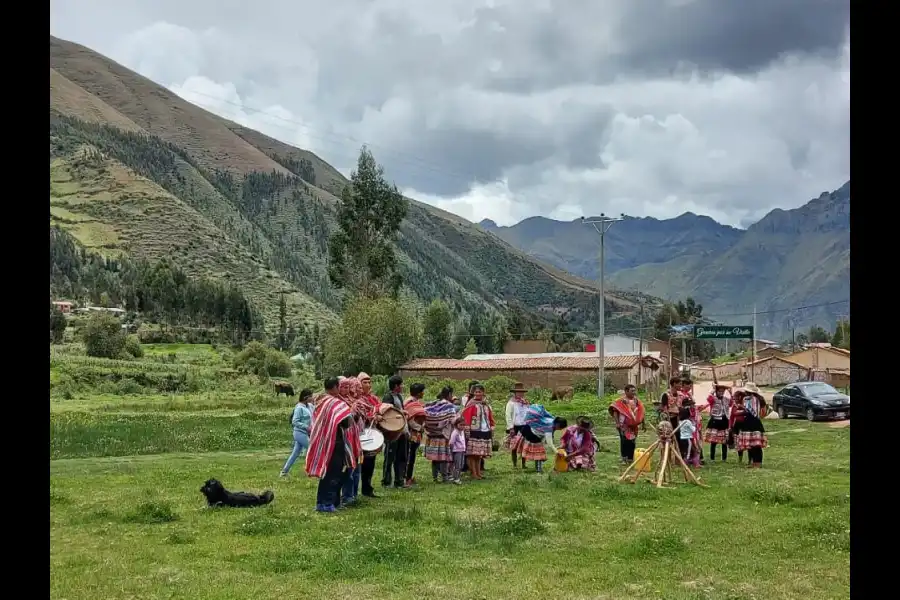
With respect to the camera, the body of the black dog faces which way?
to the viewer's left

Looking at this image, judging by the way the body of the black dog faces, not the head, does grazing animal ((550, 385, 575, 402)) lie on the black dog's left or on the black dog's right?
on the black dog's right

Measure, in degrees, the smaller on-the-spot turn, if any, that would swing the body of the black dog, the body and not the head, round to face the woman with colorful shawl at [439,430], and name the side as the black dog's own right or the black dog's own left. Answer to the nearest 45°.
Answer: approximately 135° to the black dog's own right

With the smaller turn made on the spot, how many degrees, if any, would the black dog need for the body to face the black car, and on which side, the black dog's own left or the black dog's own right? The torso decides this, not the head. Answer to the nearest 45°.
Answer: approximately 135° to the black dog's own right

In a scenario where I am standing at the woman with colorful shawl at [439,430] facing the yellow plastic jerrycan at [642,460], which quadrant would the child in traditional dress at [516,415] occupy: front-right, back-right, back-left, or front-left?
front-left
